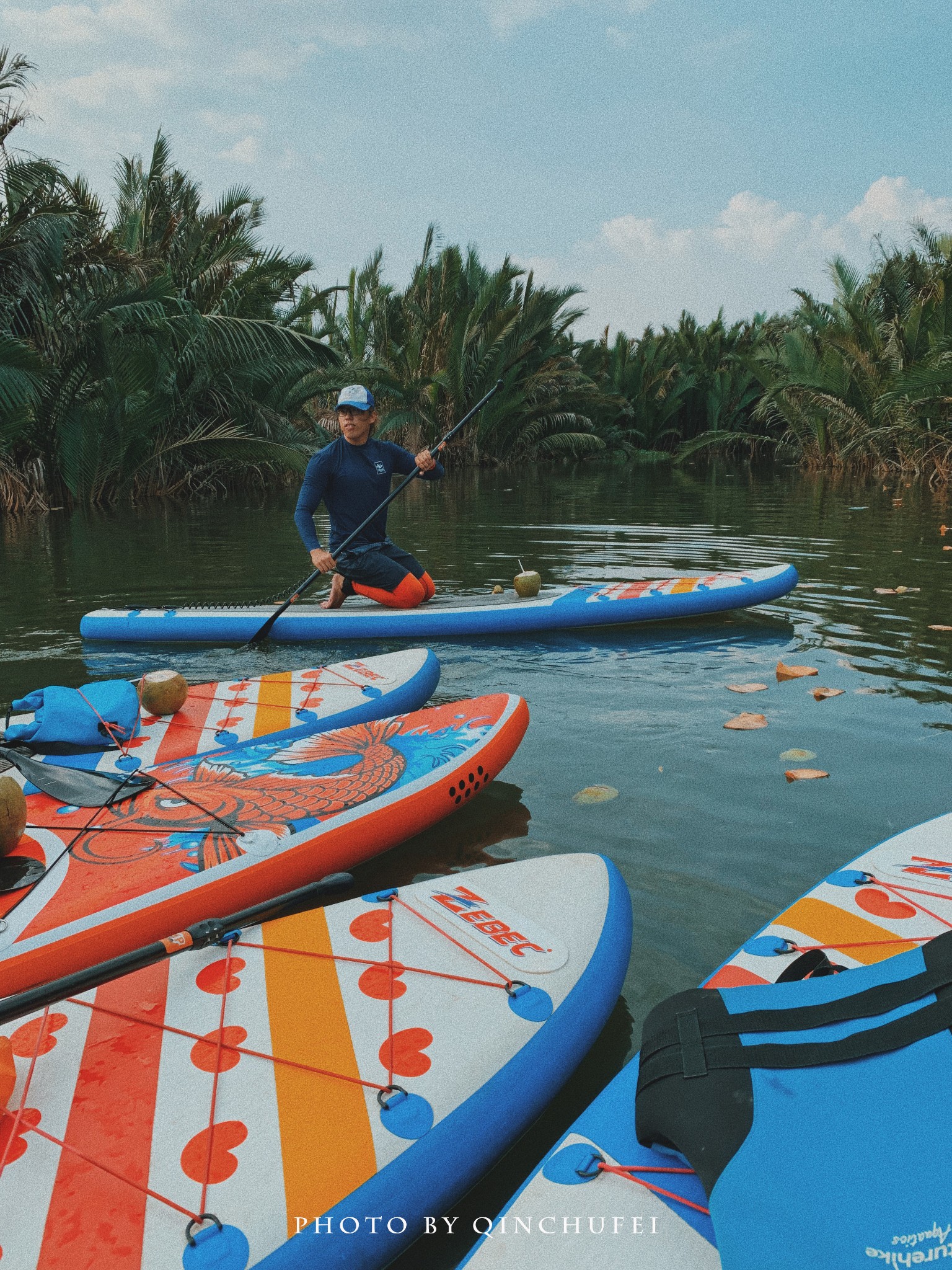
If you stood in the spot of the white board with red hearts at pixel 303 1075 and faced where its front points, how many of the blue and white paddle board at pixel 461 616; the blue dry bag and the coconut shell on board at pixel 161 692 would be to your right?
0

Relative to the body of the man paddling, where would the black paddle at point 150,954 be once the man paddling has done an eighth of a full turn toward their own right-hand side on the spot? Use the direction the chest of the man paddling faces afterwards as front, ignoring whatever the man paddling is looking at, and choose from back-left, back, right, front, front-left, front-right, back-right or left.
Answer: front

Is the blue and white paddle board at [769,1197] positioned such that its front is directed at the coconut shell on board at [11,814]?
no

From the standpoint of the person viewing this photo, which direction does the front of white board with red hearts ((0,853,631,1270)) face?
facing away from the viewer and to the right of the viewer

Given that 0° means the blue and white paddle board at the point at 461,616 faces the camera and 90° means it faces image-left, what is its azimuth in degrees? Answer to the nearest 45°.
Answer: approximately 270°

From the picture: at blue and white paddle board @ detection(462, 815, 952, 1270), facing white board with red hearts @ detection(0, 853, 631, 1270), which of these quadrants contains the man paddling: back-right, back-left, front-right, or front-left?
front-right

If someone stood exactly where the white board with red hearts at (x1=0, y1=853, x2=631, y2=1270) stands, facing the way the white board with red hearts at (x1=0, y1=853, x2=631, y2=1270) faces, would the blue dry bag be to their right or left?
on their left

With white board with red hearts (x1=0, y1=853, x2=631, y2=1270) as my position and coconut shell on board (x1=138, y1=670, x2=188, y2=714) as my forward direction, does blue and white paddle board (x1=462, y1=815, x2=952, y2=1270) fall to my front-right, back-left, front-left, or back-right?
back-right

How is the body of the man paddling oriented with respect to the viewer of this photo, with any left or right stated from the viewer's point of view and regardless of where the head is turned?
facing the viewer and to the right of the viewer

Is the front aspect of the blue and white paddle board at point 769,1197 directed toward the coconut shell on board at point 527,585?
no

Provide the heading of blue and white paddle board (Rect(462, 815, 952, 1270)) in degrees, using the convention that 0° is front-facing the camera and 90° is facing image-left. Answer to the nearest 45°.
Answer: approximately 225°

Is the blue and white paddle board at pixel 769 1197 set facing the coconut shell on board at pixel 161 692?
no

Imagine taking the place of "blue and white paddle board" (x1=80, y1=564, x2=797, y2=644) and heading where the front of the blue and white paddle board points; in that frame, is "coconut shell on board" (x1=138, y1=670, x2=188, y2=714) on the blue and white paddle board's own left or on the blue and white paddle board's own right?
on the blue and white paddle board's own right

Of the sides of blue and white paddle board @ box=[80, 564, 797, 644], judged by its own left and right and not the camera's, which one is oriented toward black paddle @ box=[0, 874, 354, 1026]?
right

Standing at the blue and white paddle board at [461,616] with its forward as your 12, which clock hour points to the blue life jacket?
The blue life jacket is roughly at 3 o'clock from the blue and white paddle board.
